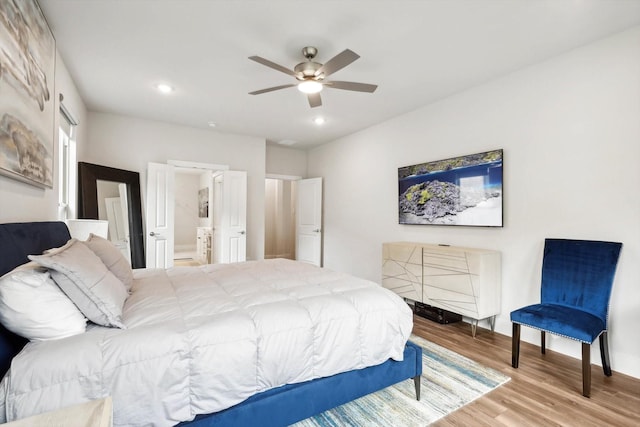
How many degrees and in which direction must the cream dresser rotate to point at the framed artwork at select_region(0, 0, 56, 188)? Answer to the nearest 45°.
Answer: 0° — it already faces it

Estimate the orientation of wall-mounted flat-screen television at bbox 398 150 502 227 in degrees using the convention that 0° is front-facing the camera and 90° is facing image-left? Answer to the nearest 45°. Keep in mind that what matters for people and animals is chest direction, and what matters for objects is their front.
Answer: approximately 45°

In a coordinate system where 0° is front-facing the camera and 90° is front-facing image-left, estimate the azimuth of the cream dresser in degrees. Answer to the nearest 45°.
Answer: approximately 45°

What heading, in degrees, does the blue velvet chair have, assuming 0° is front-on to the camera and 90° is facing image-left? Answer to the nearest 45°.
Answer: approximately 45°

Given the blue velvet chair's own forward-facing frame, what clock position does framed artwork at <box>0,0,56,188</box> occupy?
The framed artwork is roughly at 12 o'clock from the blue velvet chair.
